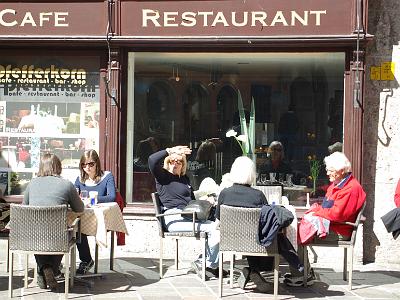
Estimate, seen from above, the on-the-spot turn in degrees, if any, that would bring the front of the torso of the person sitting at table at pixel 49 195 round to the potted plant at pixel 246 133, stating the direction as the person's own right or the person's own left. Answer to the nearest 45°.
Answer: approximately 45° to the person's own right

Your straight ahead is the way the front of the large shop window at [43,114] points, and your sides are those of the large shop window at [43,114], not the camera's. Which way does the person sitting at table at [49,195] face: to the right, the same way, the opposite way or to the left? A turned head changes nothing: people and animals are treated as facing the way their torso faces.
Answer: the opposite way

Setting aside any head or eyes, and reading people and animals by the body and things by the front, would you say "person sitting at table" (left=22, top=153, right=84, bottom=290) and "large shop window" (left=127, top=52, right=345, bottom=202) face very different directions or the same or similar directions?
very different directions

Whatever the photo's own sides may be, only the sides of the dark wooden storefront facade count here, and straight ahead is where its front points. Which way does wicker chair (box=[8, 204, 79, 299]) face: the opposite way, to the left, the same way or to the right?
the opposite way

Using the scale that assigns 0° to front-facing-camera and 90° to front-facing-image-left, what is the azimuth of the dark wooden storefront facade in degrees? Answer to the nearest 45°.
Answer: approximately 0°

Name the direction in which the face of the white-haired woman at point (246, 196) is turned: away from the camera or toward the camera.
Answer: away from the camera

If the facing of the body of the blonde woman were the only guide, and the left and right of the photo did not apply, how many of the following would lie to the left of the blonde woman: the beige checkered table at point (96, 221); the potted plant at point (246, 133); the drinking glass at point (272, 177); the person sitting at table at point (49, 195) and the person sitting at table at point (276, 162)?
3
